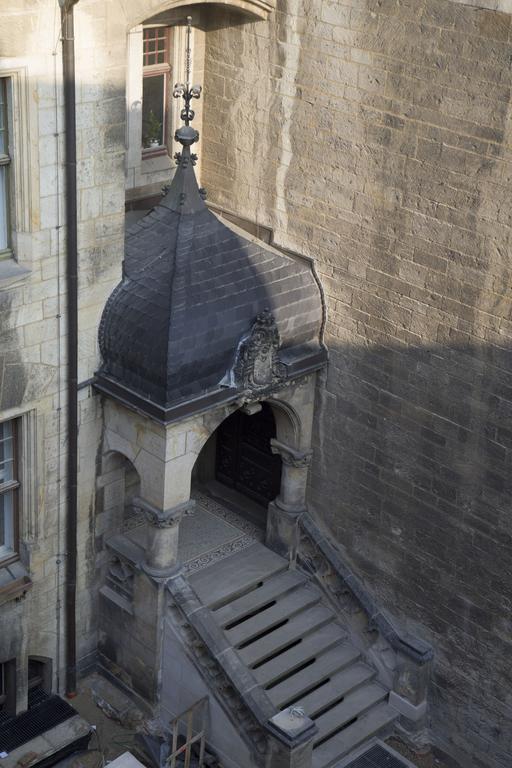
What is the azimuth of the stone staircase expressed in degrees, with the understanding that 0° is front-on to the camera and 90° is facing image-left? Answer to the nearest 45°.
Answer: approximately 315°

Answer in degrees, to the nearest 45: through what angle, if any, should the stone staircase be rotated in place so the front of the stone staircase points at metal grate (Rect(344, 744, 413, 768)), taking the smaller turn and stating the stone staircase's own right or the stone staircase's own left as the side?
0° — it already faces it

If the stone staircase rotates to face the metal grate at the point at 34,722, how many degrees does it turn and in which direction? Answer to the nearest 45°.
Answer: approximately 135° to its right
